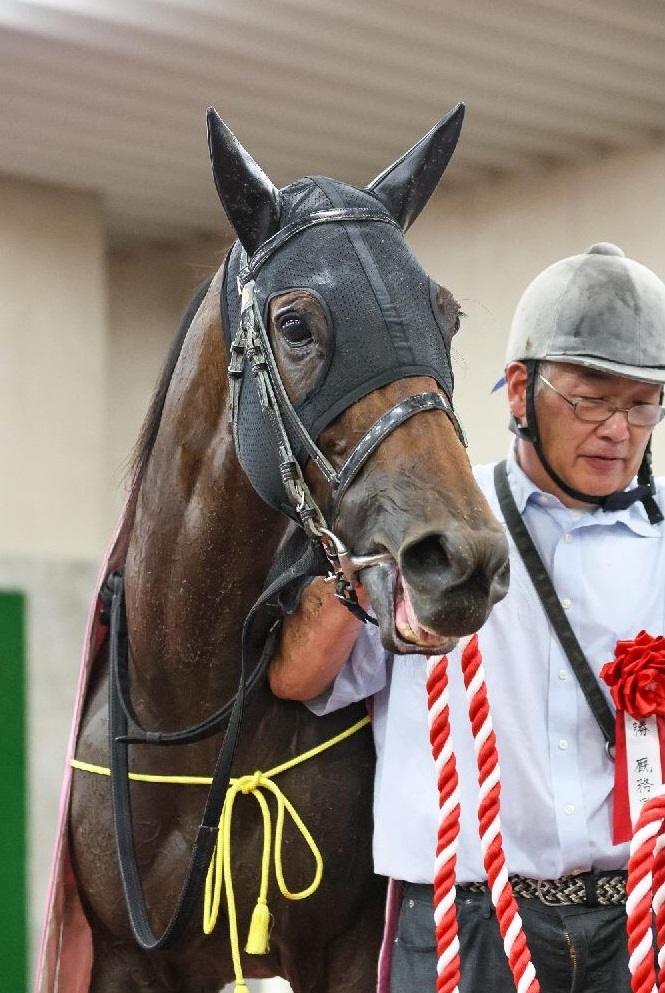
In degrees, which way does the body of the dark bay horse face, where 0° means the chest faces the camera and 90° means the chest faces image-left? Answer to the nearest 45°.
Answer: approximately 0°
